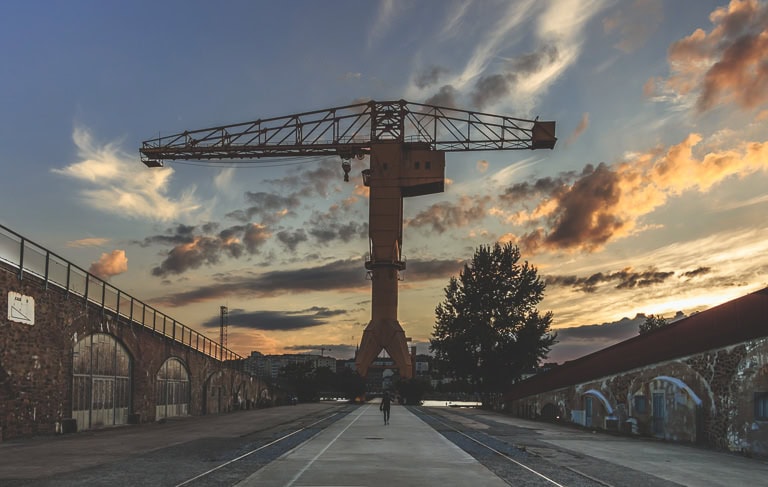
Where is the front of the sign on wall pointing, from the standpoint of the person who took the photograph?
facing the viewer and to the right of the viewer
